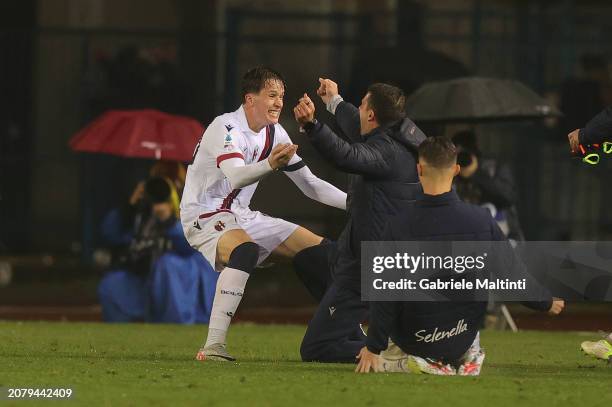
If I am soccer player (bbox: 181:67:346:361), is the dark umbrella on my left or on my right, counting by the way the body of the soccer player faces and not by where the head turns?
on my left

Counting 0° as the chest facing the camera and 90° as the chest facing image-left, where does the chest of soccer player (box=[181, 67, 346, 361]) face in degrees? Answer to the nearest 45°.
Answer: approximately 315°

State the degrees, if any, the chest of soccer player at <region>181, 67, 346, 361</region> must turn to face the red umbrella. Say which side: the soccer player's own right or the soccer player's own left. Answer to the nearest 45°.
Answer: approximately 135° to the soccer player's own left

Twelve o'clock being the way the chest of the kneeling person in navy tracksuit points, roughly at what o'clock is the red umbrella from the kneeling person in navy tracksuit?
The red umbrella is roughly at 11 o'clock from the kneeling person in navy tracksuit.

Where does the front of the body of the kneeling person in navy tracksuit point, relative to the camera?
away from the camera

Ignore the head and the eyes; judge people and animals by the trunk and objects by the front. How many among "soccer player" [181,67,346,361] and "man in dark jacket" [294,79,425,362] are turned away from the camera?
0

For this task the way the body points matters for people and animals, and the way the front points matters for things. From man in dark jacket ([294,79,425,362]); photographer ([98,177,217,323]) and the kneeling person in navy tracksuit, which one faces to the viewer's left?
the man in dark jacket

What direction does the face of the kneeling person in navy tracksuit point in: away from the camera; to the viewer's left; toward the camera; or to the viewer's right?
away from the camera

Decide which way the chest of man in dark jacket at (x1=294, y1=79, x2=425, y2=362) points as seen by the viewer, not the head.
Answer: to the viewer's left

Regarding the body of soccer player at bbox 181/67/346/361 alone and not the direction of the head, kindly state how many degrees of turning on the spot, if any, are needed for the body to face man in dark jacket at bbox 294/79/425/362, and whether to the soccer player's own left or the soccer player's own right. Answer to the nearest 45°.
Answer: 0° — they already face them

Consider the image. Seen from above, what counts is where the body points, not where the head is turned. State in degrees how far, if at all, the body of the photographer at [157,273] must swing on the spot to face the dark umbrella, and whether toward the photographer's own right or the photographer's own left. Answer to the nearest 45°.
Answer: approximately 90° to the photographer's own left

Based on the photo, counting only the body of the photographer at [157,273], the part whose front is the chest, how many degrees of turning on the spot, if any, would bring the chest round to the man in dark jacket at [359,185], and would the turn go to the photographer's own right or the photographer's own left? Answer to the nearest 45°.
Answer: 0° — they already face them

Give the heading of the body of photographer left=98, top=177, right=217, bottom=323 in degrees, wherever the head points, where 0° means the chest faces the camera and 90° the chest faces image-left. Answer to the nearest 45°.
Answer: approximately 0°
